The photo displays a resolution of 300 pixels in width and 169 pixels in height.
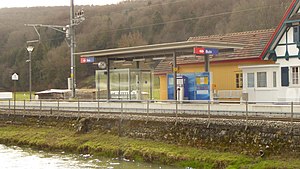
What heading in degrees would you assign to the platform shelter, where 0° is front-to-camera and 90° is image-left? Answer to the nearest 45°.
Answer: approximately 45°

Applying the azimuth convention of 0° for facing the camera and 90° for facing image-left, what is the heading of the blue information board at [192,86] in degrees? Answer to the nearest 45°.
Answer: approximately 0°

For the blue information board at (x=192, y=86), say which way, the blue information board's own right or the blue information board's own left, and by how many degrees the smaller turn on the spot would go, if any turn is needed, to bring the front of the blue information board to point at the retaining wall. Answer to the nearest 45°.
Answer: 0° — it already faces it

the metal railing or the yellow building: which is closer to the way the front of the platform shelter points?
the metal railing

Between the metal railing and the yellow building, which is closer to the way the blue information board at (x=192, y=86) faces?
the metal railing

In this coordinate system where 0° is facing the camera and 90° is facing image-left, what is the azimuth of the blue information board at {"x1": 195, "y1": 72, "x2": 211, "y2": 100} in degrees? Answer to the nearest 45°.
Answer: approximately 0°

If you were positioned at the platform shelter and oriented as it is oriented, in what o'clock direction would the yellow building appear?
The yellow building is roughly at 7 o'clock from the platform shelter.

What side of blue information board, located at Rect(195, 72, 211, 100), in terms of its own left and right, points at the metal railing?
front
